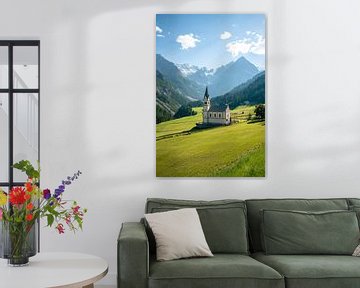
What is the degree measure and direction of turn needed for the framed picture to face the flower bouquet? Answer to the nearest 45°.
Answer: approximately 45° to its right

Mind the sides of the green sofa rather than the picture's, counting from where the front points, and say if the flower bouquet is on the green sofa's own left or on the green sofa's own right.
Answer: on the green sofa's own right

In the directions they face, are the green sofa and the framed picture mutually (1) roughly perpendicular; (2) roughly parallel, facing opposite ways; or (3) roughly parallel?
roughly parallel

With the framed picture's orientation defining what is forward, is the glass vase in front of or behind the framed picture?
in front

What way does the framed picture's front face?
toward the camera

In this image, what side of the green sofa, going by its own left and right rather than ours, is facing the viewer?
front

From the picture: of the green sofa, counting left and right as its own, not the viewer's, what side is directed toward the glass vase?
right

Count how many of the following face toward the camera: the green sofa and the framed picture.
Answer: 2

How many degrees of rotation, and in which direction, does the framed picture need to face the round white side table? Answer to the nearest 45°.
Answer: approximately 45° to its right
